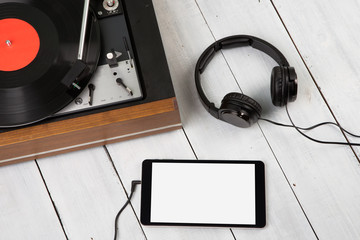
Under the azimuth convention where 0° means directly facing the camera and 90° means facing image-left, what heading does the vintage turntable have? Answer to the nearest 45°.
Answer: approximately 0°
